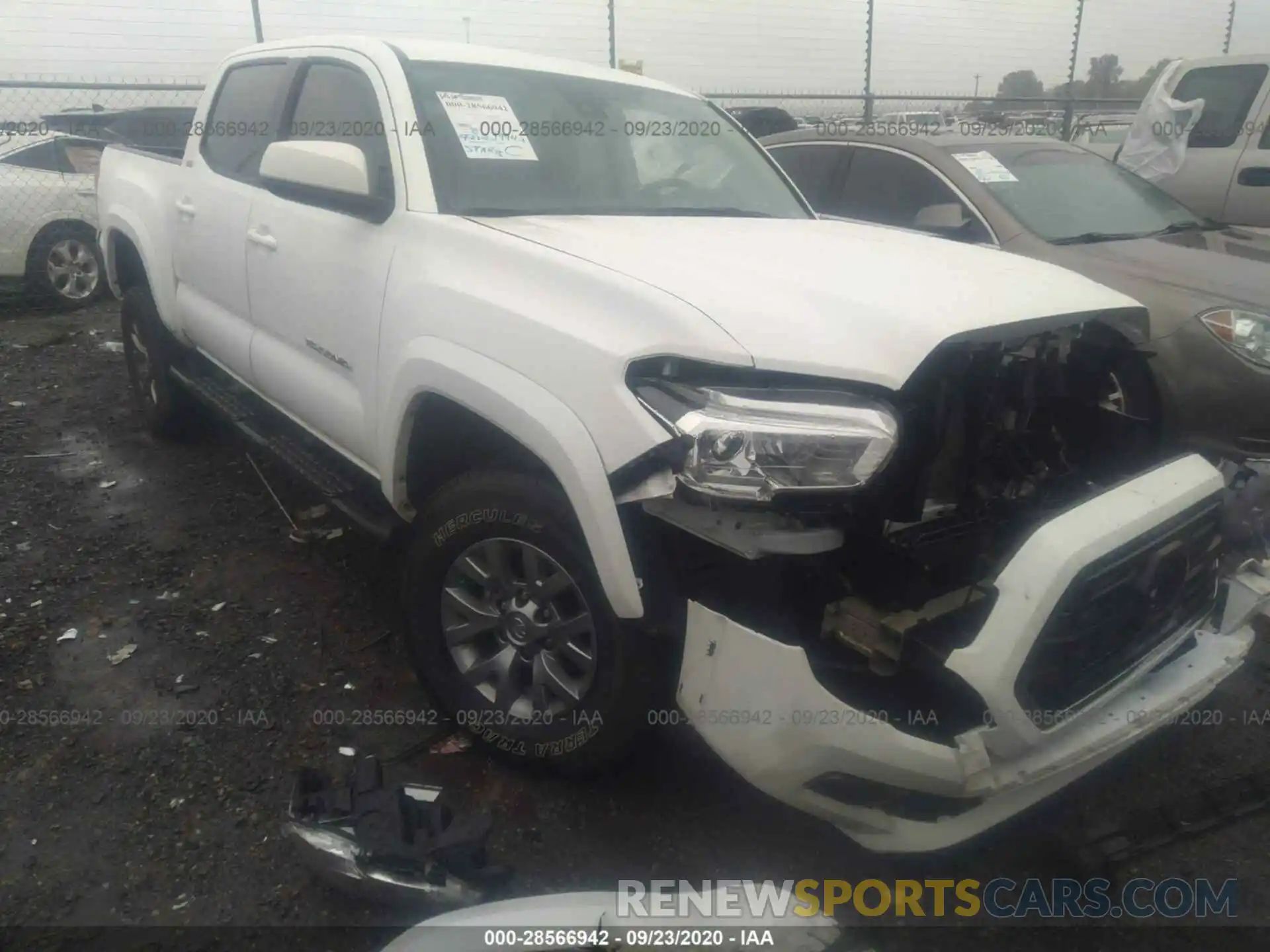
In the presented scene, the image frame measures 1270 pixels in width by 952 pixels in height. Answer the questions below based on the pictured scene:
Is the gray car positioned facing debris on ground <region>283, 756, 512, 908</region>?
no

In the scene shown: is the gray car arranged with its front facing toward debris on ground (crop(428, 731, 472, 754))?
no

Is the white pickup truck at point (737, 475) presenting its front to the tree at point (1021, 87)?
no

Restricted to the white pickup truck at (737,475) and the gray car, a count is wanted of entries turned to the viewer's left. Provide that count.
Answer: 0

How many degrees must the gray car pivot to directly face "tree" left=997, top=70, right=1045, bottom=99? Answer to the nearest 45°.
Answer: approximately 135° to its left

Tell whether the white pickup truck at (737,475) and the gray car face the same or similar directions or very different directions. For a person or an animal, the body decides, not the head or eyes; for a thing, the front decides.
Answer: same or similar directions

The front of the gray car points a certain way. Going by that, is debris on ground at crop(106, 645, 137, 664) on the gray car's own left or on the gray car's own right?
on the gray car's own right

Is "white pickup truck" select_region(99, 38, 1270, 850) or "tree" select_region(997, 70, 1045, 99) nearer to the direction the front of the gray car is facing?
the white pickup truck

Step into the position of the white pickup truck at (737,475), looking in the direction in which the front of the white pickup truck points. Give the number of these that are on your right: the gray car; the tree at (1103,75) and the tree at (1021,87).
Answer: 0

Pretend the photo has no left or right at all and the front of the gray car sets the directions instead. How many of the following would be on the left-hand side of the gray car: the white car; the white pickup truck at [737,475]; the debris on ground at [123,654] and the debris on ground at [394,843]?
0

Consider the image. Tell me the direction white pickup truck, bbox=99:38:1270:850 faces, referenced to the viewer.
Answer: facing the viewer and to the right of the viewer

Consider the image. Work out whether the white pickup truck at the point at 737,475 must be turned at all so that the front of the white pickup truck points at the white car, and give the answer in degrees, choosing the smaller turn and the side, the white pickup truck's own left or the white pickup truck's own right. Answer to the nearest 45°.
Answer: approximately 180°

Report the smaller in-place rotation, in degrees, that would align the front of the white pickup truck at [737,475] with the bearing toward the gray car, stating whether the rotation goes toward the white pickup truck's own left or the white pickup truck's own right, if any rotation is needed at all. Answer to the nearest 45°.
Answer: approximately 90° to the white pickup truck's own left

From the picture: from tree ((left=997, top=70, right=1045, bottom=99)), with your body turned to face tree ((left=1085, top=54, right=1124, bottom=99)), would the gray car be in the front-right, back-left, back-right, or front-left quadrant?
back-right
